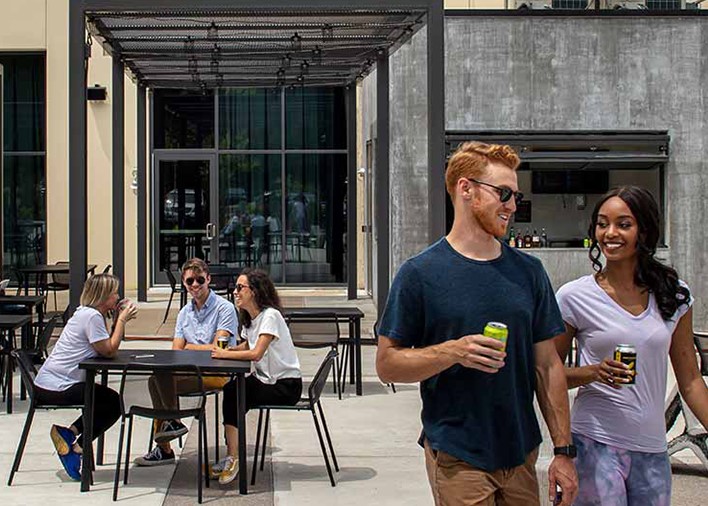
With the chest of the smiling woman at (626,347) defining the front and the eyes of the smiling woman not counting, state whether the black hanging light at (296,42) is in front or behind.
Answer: behind

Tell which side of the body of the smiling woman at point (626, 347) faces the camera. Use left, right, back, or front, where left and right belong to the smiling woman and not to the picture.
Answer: front

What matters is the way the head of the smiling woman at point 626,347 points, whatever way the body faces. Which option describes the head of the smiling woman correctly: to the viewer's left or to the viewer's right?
to the viewer's left

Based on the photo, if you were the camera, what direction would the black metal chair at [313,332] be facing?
facing away from the viewer

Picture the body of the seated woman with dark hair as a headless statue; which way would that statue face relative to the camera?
to the viewer's left

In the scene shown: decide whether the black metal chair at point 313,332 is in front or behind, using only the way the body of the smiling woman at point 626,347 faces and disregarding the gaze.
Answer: behind

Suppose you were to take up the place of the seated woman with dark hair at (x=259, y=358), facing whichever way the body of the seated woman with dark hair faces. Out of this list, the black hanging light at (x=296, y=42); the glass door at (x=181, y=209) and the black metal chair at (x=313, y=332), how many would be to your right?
3

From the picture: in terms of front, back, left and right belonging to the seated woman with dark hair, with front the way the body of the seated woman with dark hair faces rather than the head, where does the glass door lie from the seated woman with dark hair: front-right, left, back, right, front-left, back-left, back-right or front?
right

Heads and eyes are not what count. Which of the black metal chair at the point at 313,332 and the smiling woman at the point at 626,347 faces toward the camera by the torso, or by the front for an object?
the smiling woman

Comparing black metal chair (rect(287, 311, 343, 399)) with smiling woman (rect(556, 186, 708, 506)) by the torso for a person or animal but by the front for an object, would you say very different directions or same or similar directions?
very different directions

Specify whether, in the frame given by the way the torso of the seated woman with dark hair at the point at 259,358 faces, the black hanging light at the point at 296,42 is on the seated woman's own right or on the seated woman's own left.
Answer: on the seated woman's own right

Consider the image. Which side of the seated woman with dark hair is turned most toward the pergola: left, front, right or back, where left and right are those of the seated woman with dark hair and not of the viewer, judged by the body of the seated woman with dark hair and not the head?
right
